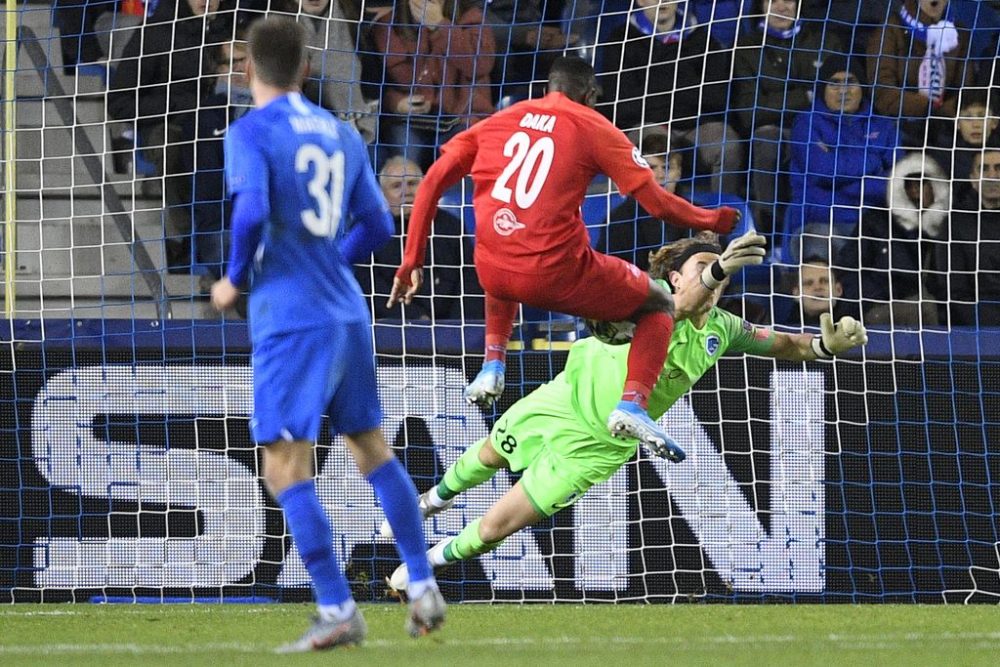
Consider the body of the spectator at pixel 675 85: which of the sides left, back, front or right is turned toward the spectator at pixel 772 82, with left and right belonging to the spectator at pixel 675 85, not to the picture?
left

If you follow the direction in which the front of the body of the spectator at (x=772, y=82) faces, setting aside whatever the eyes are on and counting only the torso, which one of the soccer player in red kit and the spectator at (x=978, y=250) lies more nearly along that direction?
the soccer player in red kit

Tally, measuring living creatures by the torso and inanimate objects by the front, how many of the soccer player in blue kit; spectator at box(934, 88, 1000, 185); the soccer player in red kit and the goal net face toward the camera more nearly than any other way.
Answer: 2

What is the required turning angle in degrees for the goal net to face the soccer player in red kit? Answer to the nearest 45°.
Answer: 0° — it already faces them

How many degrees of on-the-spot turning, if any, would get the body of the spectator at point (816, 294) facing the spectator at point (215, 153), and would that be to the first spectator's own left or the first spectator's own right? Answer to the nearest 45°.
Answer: approximately 90° to the first spectator's own right

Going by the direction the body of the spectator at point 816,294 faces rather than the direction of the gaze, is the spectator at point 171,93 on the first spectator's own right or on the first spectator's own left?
on the first spectator's own right

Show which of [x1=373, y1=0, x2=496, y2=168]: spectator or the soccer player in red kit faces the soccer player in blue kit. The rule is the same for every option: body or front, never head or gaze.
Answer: the spectator
